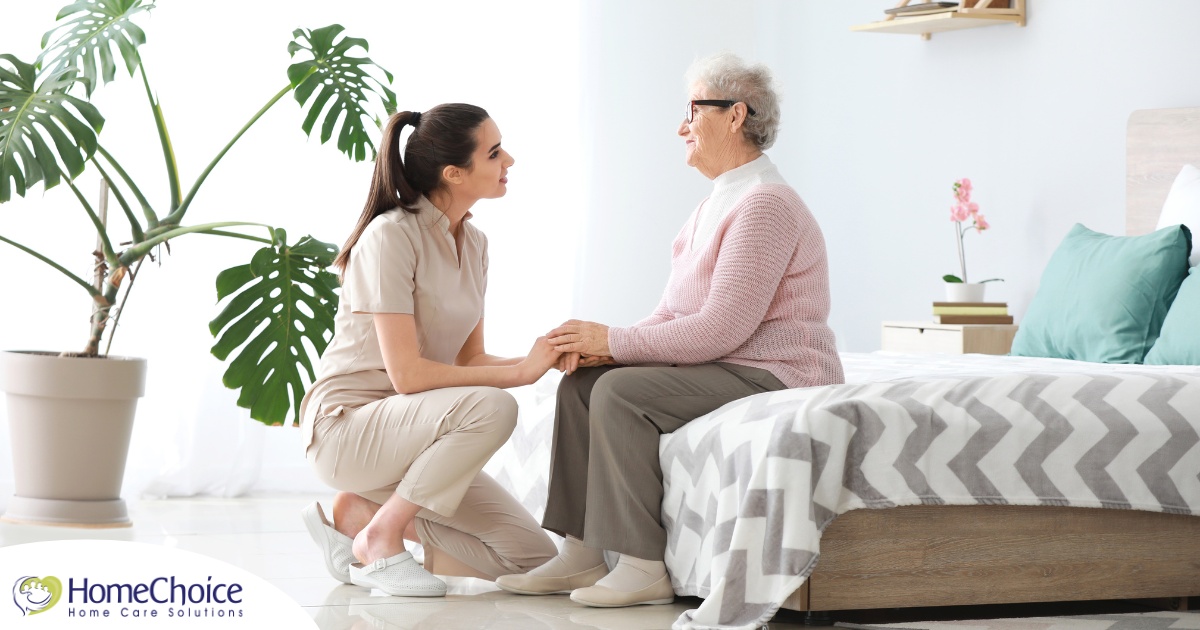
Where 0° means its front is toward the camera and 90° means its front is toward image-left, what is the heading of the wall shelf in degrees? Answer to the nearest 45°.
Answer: approximately 45°

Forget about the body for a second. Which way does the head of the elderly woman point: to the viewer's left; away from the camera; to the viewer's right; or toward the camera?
to the viewer's left

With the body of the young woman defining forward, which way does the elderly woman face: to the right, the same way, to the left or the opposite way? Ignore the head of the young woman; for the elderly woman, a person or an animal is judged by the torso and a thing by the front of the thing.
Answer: the opposite way

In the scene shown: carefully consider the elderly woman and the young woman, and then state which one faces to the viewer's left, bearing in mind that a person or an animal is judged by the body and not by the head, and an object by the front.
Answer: the elderly woman

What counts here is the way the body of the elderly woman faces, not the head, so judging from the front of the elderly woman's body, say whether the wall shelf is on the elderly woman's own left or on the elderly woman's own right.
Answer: on the elderly woman's own right

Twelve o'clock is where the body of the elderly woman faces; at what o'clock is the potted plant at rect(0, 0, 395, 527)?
The potted plant is roughly at 1 o'clock from the elderly woman.

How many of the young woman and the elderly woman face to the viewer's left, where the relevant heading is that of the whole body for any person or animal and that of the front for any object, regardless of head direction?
1

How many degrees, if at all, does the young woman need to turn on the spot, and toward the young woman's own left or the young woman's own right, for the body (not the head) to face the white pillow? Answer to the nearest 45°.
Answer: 0° — they already face it

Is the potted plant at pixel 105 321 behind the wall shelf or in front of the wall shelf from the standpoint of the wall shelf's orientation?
in front

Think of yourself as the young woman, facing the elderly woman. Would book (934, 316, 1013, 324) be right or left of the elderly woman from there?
left

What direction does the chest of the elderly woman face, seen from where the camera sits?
to the viewer's left

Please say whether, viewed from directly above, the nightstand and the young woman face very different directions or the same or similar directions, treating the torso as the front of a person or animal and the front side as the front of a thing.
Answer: very different directions

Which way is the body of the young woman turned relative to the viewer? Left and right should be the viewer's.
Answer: facing to the right of the viewer
